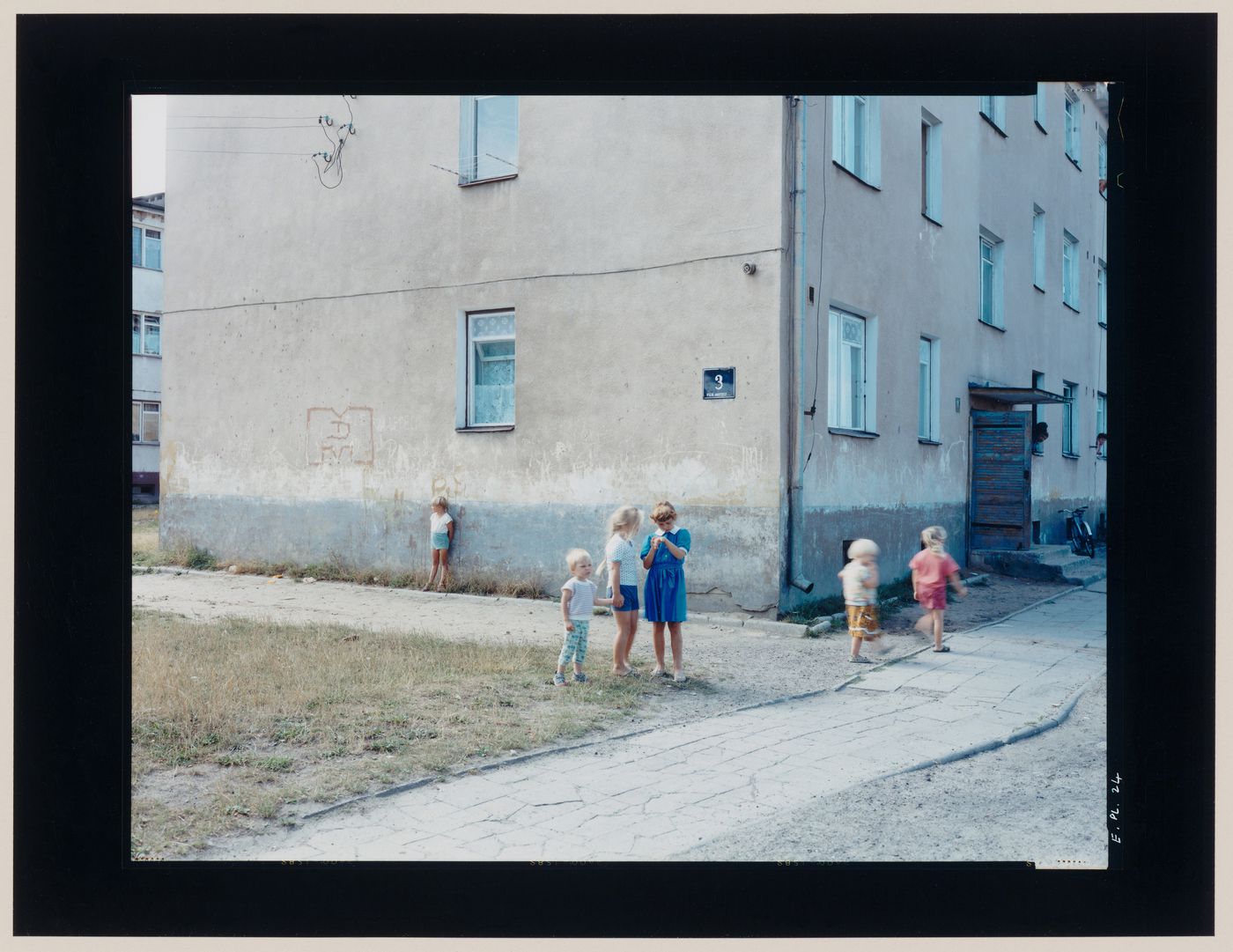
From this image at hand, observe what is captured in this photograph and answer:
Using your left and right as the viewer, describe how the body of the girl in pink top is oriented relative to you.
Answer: facing away from the viewer and to the right of the viewer

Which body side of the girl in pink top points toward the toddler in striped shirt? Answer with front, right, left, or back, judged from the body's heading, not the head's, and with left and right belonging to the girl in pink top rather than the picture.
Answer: back

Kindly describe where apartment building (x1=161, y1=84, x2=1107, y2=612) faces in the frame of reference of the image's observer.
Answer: facing the viewer and to the right of the viewer

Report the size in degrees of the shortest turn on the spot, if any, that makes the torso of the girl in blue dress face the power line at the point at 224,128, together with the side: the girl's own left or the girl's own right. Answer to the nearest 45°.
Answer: approximately 135° to the girl's own right

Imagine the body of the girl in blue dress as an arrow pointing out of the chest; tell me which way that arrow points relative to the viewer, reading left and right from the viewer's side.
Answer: facing the viewer

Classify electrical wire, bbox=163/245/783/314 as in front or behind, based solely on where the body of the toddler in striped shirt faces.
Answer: behind

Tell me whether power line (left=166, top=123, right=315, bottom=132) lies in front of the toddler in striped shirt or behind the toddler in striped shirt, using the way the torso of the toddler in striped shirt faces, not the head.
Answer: behind

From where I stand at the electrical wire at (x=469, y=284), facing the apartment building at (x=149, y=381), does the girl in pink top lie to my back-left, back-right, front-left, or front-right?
back-right

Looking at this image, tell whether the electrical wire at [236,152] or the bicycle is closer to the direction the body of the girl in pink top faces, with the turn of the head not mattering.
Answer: the bicycle

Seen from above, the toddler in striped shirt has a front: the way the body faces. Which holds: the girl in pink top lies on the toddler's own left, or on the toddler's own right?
on the toddler's own left
